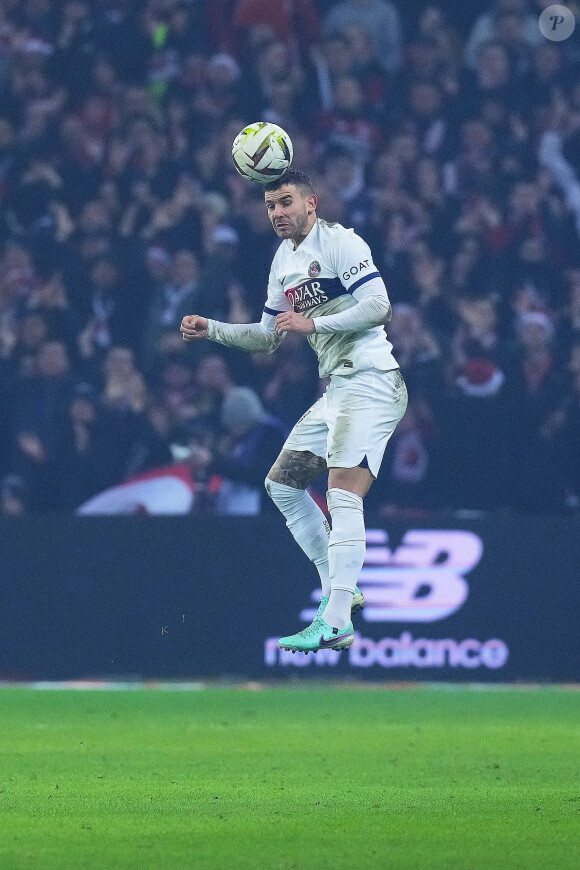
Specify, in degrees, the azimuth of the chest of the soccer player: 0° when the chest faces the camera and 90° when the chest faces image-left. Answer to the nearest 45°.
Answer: approximately 45°
